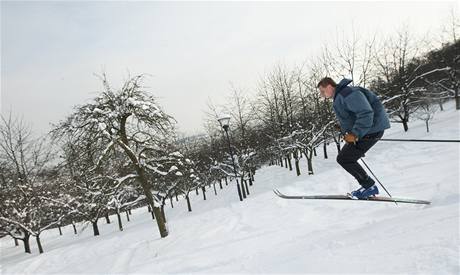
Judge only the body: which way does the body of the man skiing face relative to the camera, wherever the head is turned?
to the viewer's left
